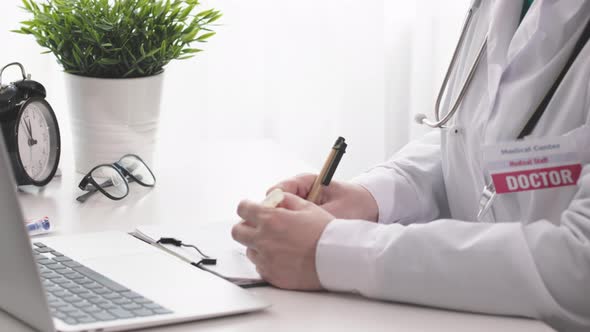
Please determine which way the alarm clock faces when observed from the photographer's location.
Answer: facing the viewer and to the right of the viewer

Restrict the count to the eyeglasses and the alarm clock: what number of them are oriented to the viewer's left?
0

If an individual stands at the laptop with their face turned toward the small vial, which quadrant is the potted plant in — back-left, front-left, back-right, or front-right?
front-right

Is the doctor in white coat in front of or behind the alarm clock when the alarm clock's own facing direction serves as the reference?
in front

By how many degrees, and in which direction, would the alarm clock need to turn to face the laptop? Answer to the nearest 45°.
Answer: approximately 45° to its right

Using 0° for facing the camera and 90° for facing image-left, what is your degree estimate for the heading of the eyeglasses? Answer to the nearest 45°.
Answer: approximately 315°

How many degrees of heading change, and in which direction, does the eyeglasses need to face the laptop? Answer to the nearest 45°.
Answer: approximately 45° to its right
